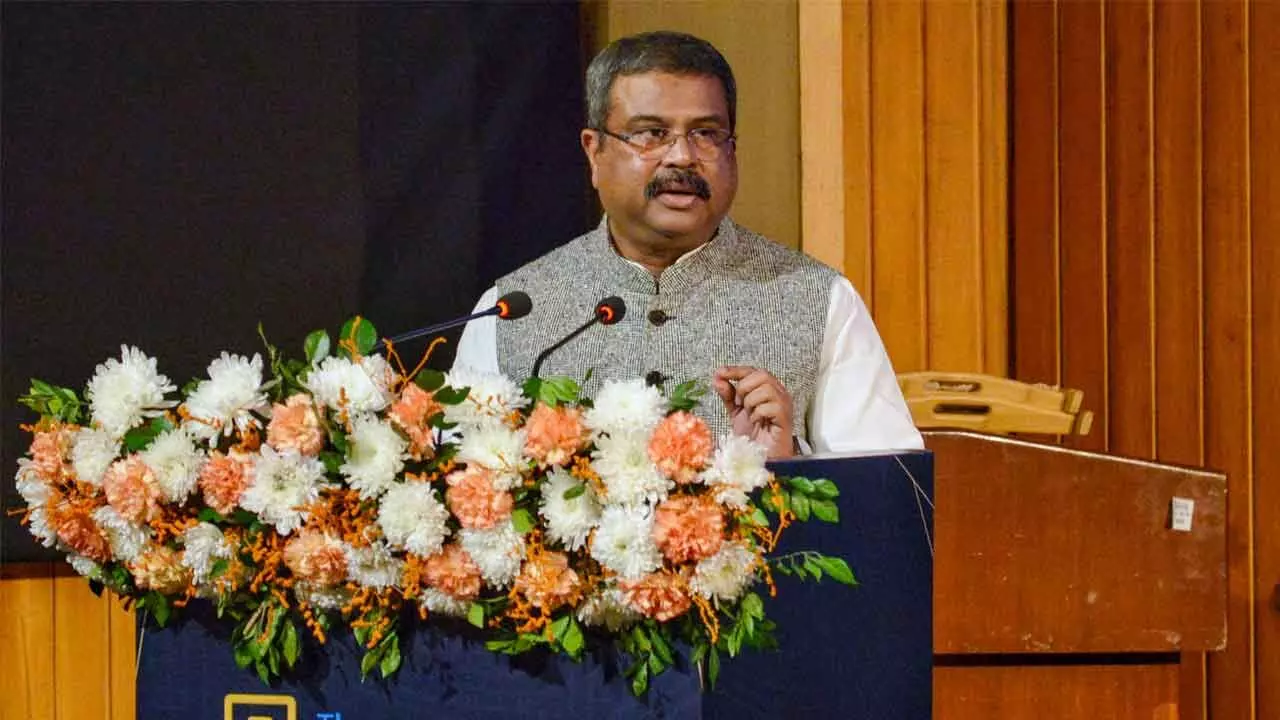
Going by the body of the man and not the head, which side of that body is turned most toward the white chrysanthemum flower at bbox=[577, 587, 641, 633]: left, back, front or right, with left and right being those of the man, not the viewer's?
front

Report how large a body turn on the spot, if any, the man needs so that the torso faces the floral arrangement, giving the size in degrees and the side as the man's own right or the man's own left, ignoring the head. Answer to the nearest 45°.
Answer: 0° — they already face it

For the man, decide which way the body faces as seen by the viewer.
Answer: toward the camera
